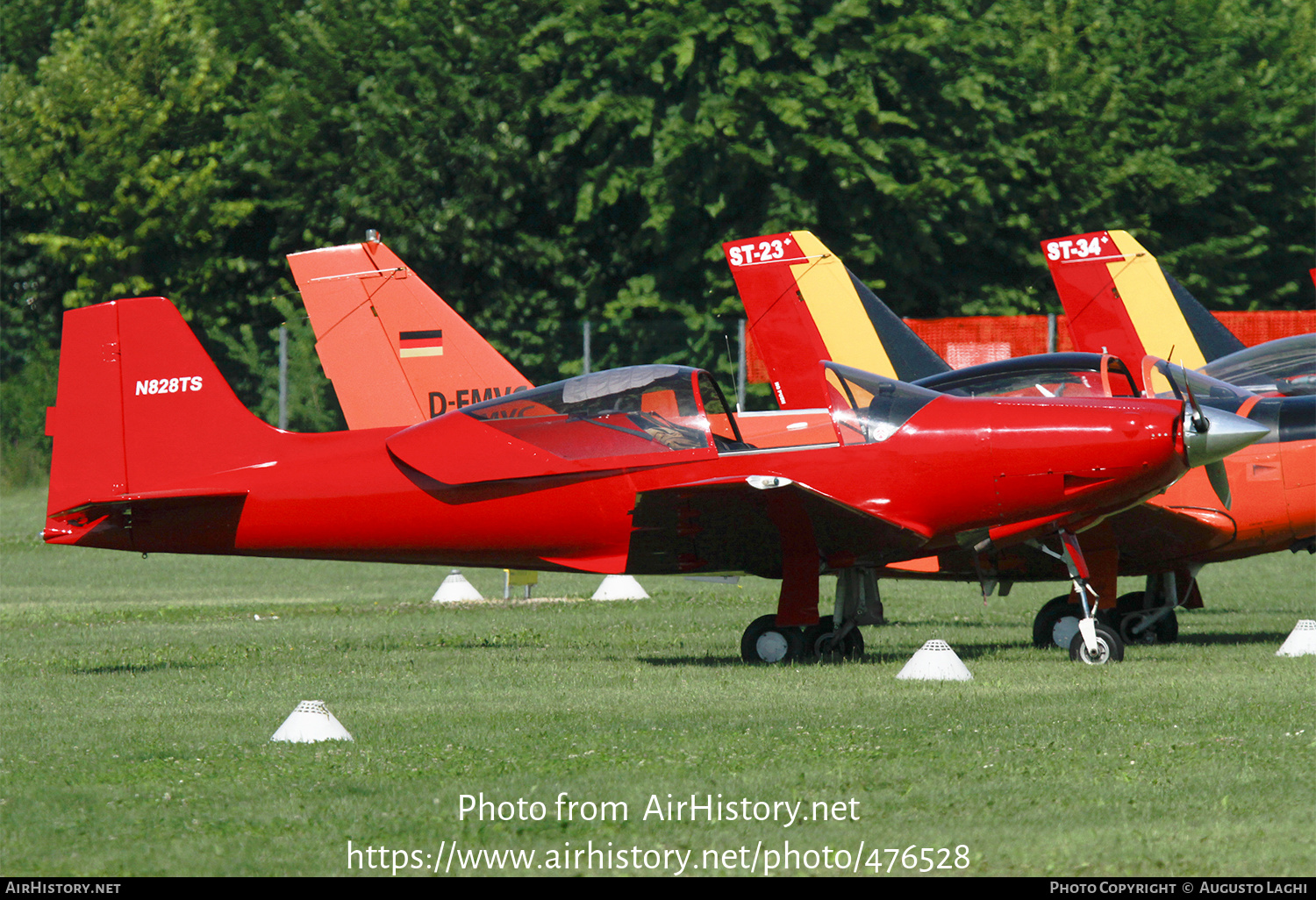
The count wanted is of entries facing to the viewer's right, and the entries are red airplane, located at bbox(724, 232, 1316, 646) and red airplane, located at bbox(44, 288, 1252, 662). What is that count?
2

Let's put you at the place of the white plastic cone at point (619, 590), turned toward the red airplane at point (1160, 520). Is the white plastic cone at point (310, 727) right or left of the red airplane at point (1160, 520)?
right

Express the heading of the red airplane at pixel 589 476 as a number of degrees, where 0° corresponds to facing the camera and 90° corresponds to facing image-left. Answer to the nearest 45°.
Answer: approximately 270°

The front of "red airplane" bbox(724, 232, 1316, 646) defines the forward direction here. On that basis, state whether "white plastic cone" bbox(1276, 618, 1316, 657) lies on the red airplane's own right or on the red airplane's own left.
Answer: on the red airplane's own right

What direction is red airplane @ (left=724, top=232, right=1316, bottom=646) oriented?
to the viewer's right

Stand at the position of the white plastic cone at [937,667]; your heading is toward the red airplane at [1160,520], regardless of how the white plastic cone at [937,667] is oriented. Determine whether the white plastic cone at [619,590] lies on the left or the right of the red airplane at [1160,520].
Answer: left

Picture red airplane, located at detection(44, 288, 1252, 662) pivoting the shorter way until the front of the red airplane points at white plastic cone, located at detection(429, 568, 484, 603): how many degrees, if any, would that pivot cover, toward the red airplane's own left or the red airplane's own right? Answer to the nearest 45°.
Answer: approximately 90° to the red airplane's own left

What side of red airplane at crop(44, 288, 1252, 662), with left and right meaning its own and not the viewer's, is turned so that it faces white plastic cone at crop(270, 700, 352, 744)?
right
